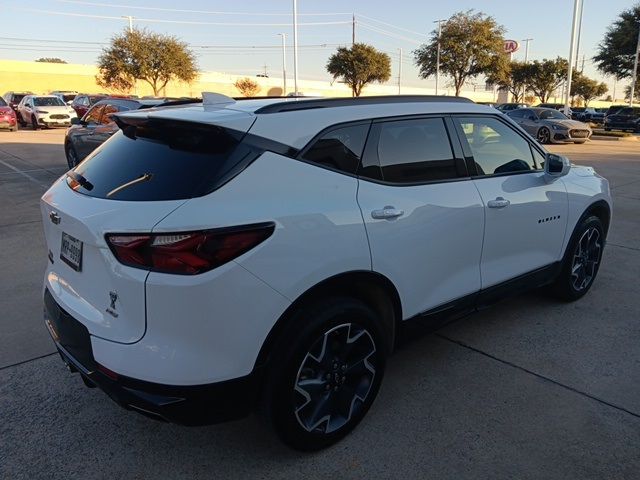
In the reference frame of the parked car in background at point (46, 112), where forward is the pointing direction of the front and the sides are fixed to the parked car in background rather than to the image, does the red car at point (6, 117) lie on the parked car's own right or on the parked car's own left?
on the parked car's own right

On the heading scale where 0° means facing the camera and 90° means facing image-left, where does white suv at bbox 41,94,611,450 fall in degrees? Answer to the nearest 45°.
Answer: approximately 225°

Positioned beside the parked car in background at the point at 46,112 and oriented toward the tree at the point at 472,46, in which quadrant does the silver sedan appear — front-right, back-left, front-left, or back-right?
front-right

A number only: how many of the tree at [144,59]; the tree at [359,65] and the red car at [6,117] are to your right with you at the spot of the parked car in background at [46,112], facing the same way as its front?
1

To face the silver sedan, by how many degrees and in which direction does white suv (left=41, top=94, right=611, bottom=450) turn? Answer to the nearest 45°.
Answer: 0° — it already faces it

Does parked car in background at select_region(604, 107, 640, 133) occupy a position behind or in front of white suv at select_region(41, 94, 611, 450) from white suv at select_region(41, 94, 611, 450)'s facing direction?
in front

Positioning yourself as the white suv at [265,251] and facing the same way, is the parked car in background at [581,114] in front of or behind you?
in front

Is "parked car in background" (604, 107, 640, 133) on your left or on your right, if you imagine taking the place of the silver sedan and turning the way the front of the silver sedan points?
on your left

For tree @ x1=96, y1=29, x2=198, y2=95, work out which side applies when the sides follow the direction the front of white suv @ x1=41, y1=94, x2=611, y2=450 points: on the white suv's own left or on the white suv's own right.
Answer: on the white suv's own left

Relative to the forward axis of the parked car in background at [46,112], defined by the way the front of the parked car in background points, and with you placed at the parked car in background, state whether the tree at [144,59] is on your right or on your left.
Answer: on your left

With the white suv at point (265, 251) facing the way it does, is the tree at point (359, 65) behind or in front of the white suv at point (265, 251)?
in front

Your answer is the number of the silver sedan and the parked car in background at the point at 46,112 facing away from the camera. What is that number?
0
